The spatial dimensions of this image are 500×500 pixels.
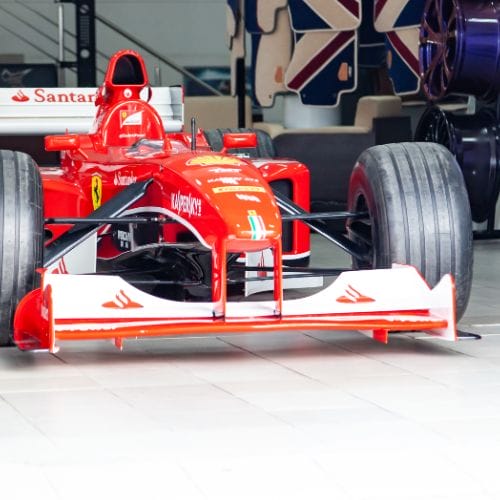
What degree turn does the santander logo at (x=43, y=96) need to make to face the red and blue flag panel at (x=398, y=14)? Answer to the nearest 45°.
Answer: approximately 135° to its left

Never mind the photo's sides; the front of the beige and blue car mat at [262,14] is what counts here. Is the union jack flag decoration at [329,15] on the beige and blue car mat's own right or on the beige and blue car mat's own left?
on the beige and blue car mat's own left

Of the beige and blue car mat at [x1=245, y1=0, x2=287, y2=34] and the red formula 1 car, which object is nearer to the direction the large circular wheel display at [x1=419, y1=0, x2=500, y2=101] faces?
the red formula 1 car

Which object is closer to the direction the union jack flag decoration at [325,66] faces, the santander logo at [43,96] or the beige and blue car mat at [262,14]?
the santander logo

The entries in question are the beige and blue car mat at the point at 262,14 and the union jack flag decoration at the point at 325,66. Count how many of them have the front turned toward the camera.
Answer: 2

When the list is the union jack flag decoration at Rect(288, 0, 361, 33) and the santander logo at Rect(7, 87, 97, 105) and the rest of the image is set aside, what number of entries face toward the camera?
2

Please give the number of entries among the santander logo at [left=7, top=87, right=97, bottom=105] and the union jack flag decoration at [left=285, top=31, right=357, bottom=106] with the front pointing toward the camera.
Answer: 2
